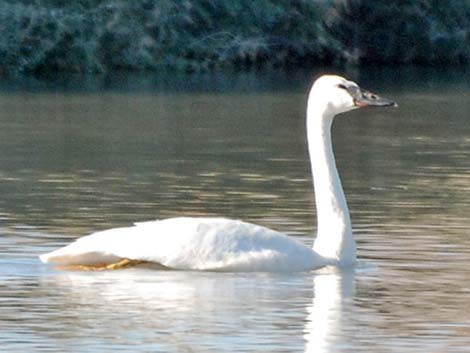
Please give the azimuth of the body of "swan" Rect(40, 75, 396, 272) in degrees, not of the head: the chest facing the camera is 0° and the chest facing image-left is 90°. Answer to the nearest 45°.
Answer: approximately 270°
